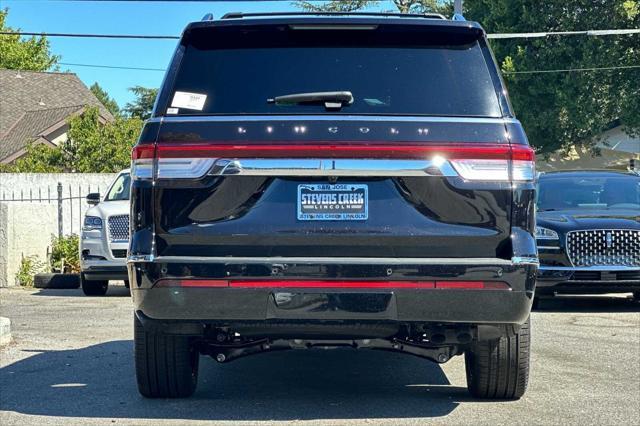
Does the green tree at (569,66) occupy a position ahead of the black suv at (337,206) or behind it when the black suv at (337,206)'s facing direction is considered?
ahead

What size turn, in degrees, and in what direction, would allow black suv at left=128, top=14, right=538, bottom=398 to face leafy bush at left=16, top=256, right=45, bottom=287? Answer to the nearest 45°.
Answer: approximately 45° to its left

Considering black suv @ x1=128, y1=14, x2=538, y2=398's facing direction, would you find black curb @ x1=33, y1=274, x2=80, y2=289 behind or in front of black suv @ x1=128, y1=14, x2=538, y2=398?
in front

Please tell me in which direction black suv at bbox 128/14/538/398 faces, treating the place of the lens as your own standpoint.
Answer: facing away from the viewer
